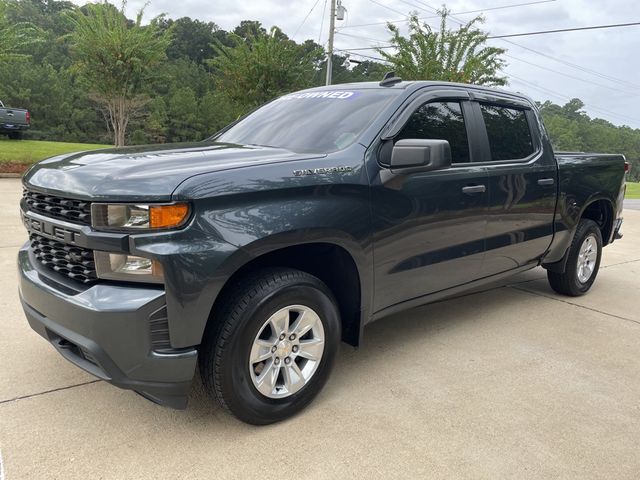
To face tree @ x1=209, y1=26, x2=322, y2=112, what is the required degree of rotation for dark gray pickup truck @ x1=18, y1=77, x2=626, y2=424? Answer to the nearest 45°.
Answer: approximately 135° to its right

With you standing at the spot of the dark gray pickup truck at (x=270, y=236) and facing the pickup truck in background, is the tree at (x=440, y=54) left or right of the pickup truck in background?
right

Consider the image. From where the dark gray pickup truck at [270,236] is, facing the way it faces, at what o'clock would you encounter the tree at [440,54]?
The tree is roughly at 5 o'clock from the dark gray pickup truck.

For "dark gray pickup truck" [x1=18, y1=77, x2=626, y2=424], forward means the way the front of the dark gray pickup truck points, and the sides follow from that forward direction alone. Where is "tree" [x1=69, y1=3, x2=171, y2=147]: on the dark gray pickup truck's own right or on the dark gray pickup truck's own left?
on the dark gray pickup truck's own right

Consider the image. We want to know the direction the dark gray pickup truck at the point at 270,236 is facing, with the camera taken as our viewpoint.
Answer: facing the viewer and to the left of the viewer

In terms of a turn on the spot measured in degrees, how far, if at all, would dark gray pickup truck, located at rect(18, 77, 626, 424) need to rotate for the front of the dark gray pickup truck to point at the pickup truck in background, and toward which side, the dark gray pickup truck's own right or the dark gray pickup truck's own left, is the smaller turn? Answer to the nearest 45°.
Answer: approximately 90° to the dark gray pickup truck's own right
